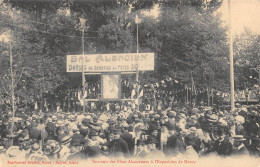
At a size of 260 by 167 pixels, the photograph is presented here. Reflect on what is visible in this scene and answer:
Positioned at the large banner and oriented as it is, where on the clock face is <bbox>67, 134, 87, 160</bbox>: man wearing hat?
The man wearing hat is roughly at 12 o'clock from the large banner.

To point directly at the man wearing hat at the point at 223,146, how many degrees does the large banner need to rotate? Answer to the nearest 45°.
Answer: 0° — it already faces them

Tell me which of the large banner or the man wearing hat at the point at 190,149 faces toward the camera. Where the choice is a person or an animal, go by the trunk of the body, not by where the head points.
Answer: the large banner

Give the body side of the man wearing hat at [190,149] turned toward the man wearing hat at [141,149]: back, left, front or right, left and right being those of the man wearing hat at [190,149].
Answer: left

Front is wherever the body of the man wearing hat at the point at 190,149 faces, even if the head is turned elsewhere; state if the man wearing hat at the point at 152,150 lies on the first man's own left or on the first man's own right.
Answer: on the first man's own left

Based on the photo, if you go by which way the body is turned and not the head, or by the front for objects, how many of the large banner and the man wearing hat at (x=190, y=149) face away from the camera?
1

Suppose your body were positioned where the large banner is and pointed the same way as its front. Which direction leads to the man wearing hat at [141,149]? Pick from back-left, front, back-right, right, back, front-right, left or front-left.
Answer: front

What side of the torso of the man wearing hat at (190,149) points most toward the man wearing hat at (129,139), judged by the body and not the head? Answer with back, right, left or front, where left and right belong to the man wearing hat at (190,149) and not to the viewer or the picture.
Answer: left

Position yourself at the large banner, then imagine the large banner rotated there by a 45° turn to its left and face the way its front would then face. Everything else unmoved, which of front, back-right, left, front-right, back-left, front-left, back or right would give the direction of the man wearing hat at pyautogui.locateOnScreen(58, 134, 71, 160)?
front-right

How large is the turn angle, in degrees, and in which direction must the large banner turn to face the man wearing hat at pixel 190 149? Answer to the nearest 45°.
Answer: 0° — it already faces them

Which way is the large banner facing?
toward the camera

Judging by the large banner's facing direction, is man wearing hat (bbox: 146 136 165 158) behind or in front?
in front

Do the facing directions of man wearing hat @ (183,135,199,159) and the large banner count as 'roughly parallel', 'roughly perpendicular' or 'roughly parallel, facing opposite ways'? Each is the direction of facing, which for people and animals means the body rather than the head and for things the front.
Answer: roughly parallel, facing opposite ways

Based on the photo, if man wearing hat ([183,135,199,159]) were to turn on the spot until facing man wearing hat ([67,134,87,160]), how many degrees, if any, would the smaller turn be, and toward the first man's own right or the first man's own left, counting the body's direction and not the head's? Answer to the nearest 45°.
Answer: approximately 135° to the first man's own left

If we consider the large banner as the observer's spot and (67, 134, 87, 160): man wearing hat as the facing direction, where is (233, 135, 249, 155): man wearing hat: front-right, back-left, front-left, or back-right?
front-left

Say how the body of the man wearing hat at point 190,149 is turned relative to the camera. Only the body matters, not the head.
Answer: away from the camera
